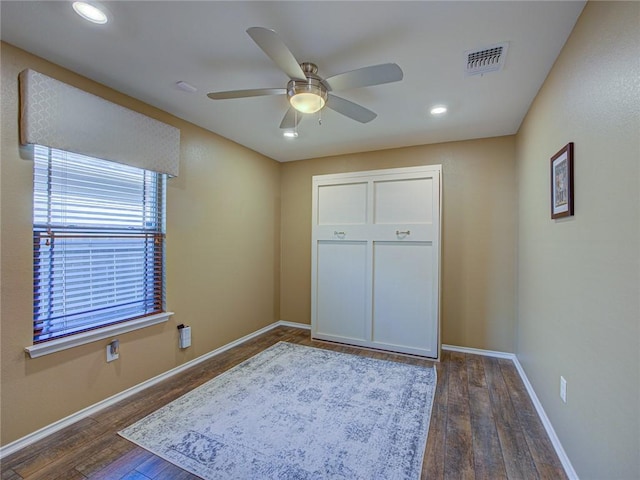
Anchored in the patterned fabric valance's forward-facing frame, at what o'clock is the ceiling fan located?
The ceiling fan is roughly at 12 o'clock from the patterned fabric valance.

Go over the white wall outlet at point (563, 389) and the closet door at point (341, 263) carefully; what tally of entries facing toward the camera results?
1

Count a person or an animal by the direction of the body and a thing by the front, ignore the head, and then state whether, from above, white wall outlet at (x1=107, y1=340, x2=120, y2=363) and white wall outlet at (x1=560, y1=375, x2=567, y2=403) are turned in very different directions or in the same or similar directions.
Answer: very different directions

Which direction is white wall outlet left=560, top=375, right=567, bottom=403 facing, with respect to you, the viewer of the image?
facing to the left of the viewer

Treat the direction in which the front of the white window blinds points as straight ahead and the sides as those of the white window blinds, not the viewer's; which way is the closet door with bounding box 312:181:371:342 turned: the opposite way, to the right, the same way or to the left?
to the right
